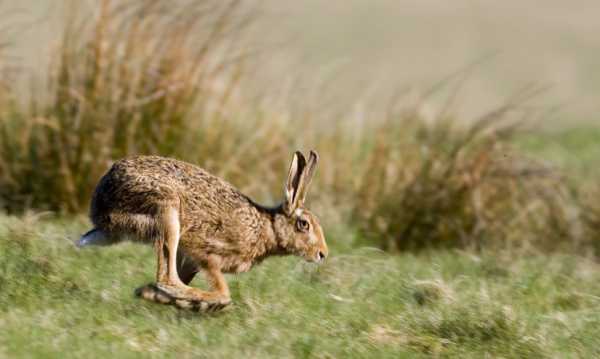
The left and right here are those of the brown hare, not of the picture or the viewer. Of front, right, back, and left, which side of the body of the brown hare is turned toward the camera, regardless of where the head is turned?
right
